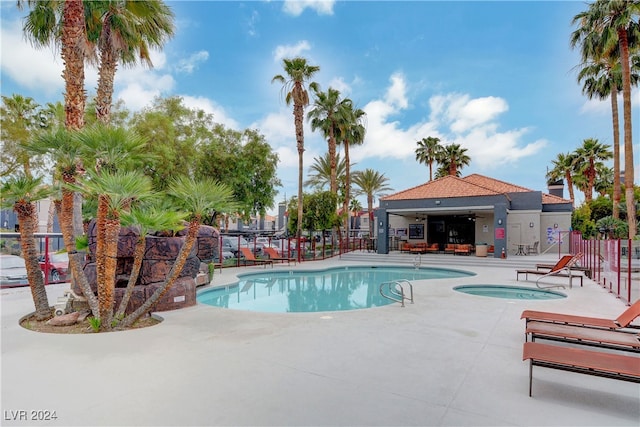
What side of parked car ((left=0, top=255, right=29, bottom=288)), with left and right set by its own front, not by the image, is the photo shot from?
front

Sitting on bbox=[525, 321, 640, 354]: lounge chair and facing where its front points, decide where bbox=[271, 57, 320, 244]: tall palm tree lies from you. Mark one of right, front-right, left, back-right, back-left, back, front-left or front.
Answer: front-right

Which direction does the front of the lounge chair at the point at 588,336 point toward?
to the viewer's left

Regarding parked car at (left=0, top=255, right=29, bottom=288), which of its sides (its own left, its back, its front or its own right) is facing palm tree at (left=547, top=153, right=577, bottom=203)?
left

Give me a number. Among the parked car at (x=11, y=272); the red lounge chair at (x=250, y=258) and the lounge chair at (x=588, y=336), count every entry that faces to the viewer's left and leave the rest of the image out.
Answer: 1

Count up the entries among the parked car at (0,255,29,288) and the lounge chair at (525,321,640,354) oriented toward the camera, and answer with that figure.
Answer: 1

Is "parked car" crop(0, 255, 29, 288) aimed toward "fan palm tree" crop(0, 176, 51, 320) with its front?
yes

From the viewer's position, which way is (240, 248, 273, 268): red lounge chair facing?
facing the viewer and to the right of the viewer

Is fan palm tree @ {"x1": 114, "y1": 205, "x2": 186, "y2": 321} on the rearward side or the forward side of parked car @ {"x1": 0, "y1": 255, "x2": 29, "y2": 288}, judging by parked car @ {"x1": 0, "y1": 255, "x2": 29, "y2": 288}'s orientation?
on the forward side
